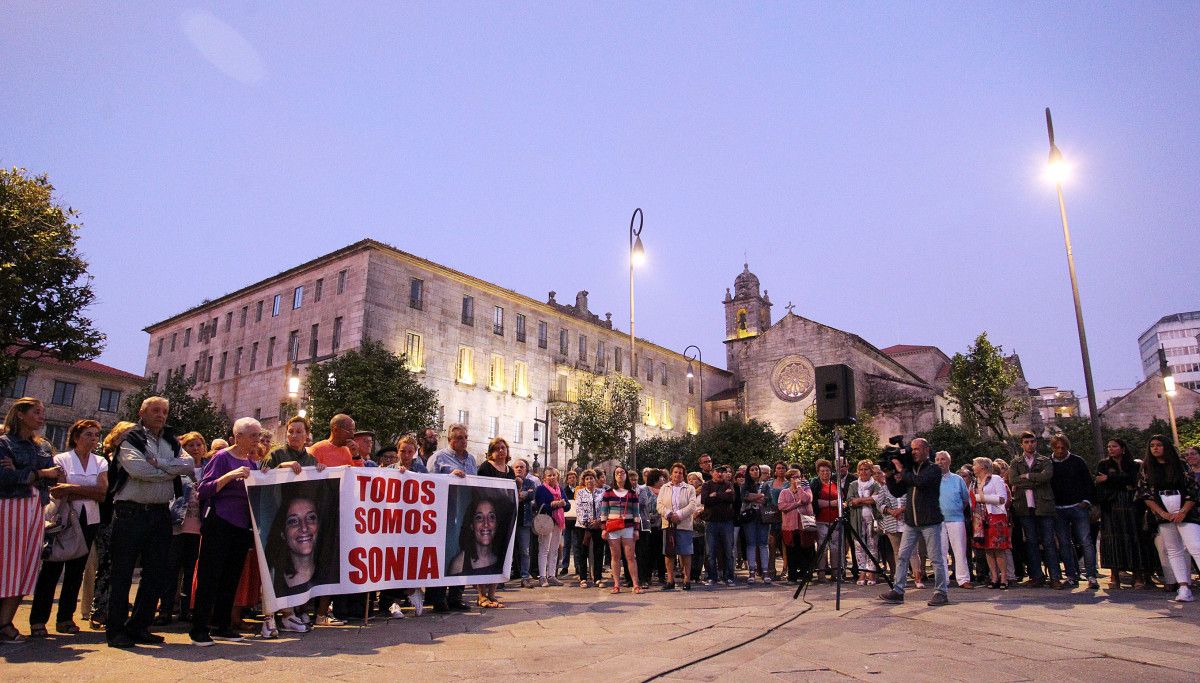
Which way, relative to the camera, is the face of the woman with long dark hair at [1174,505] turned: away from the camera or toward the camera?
toward the camera

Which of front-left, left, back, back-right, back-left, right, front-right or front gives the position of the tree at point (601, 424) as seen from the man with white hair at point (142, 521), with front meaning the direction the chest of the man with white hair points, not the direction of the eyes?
left

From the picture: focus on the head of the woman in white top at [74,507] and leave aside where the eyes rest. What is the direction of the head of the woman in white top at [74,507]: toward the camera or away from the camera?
toward the camera

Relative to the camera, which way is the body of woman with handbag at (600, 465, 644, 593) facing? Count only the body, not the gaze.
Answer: toward the camera

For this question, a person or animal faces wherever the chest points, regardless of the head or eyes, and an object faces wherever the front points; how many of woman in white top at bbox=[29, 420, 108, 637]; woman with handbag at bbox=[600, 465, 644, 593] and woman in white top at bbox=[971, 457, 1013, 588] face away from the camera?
0

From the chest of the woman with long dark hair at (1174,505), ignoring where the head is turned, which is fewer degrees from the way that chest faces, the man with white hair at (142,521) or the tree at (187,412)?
the man with white hair

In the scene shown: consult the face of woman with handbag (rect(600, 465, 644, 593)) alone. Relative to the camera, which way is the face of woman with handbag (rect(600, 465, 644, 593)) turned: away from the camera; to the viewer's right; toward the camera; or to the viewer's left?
toward the camera

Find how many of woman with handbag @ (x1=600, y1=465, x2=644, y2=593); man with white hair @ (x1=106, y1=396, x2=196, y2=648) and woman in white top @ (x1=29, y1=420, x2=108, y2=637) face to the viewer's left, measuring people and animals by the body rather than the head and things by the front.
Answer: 0

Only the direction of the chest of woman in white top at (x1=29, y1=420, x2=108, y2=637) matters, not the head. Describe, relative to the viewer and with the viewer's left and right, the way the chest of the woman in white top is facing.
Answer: facing the viewer and to the right of the viewer

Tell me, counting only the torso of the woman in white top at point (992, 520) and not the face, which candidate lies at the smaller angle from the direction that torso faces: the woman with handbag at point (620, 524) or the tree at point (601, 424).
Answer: the woman with handbag

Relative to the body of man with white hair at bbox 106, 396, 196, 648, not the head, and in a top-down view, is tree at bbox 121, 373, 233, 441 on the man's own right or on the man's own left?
on the man's own left

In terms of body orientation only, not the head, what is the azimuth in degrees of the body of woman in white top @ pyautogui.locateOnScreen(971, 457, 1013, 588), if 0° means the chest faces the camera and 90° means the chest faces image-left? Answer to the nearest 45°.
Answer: approximately 45°
